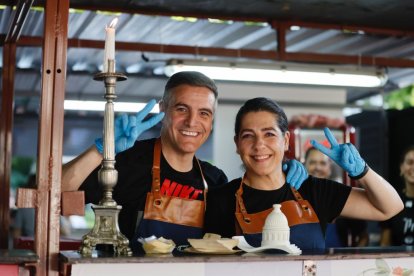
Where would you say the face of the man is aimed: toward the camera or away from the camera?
toward the camera

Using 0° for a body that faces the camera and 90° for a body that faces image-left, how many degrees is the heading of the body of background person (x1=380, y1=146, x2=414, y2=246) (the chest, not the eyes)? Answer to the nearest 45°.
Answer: approximately 0°

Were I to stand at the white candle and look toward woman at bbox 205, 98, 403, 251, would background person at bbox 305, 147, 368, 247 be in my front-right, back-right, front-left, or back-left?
front-left

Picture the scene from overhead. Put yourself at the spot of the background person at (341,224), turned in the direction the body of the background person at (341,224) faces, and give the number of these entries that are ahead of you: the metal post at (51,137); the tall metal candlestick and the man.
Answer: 3

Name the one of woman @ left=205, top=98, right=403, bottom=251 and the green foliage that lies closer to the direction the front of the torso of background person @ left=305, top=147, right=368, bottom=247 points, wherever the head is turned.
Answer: the woman

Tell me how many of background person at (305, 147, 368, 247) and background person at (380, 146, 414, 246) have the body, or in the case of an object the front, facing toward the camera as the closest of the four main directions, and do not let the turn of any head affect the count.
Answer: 2

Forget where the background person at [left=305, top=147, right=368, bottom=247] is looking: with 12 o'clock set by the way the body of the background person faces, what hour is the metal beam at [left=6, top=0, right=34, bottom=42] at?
The metal beam is roughly at 1 o'clock from the background person.

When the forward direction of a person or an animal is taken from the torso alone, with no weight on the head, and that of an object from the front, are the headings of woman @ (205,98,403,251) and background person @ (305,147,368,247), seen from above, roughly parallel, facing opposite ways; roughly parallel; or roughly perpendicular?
roughly parallel

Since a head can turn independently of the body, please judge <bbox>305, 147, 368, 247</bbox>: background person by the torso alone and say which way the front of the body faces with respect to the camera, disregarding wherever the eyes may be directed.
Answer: toward the camera

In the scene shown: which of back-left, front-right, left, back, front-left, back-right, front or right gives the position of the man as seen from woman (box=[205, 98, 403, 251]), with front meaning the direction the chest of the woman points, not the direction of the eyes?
right

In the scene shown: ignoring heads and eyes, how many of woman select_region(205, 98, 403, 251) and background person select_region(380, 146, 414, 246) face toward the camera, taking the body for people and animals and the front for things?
2
